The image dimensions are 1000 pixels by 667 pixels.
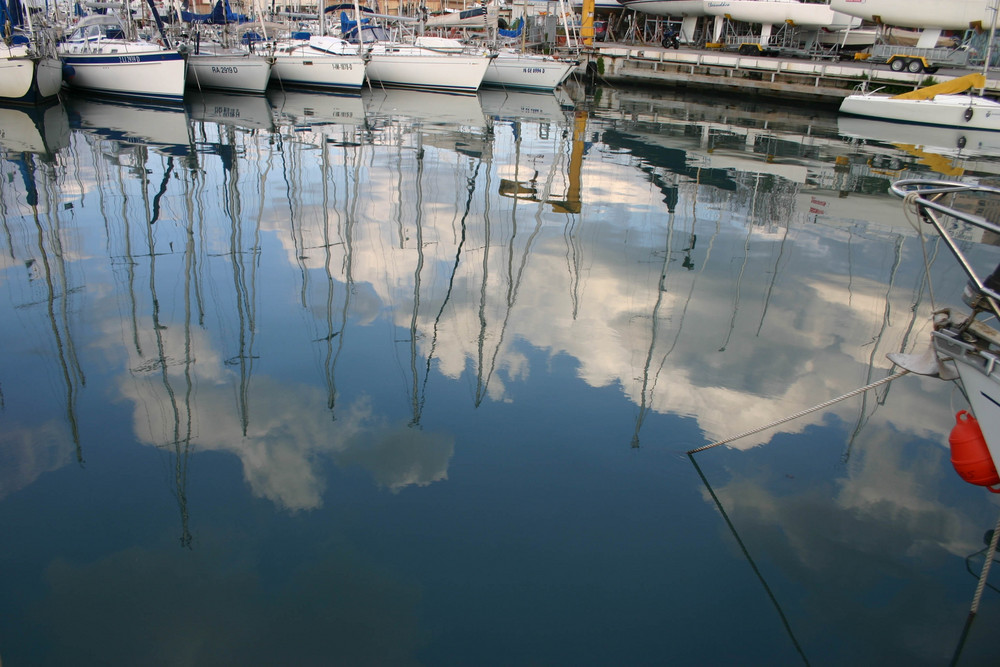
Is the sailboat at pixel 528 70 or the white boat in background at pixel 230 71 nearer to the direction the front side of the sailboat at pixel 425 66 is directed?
the sailboat
